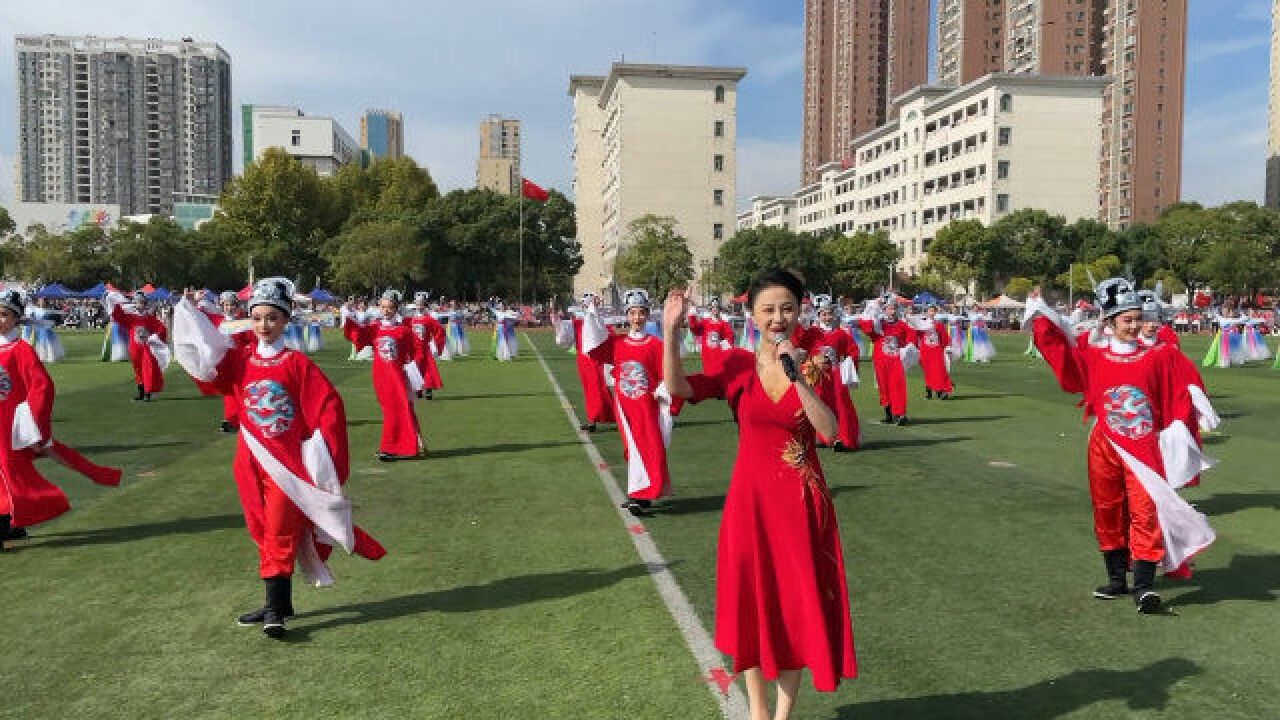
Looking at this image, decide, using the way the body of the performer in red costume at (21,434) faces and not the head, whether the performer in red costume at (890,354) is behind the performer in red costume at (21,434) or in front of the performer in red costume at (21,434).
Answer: behind

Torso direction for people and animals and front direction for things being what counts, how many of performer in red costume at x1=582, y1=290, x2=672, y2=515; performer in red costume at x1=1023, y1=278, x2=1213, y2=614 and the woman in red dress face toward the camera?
3

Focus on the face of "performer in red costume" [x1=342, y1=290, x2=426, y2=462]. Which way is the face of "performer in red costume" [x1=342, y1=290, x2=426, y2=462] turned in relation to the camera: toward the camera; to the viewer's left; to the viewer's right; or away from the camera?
toward the camera

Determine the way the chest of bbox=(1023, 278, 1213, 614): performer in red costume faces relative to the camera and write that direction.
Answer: toward the camera

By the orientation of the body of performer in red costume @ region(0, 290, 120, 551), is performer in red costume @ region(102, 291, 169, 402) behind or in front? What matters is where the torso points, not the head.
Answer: behind

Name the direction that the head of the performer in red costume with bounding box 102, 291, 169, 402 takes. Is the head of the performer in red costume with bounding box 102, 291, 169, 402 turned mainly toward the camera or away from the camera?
toward the camera

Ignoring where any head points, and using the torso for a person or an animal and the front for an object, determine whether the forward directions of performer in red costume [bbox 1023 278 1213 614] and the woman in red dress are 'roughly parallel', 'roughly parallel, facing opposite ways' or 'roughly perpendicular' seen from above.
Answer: roughly parallel

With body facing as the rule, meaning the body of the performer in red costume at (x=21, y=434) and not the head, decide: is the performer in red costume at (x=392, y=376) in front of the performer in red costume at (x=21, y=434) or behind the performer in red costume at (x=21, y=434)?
behind

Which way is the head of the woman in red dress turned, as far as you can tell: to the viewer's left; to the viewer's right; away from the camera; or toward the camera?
toward the camera

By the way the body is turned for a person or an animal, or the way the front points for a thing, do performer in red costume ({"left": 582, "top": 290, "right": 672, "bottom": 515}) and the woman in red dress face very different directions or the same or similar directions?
same or similar directions

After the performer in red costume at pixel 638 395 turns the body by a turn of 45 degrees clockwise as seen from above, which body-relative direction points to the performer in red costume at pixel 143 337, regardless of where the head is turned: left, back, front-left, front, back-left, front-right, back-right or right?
right

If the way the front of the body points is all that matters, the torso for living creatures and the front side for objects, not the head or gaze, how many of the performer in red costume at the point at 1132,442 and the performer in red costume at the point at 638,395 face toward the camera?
2

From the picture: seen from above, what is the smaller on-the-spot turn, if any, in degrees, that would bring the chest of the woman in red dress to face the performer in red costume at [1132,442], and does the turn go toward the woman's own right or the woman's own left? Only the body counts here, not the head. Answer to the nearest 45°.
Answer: approximately 135° to the woman's own left

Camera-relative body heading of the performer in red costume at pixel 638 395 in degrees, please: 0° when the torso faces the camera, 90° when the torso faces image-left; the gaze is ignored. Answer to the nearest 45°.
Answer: approximately 0°

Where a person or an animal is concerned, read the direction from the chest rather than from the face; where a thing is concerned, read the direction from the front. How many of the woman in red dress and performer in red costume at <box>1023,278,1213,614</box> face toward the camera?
2

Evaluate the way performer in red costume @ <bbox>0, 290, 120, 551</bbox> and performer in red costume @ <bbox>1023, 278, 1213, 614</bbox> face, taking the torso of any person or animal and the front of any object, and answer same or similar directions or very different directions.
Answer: same or similar directions
